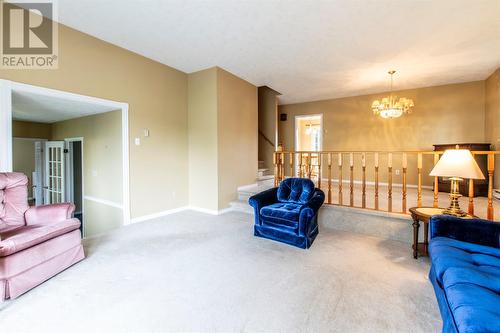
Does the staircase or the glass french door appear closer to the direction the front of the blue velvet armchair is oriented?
the glass french door

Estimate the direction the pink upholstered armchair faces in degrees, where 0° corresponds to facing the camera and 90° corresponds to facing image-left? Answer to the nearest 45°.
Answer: approximately 315°

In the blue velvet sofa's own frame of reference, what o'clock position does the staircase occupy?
The staircase is roughly at 1 o'clock from the blue velvet sofa.

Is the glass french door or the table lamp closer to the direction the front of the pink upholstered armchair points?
the table lamp

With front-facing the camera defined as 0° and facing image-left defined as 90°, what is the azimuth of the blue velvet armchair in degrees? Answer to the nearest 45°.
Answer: approximately 45°

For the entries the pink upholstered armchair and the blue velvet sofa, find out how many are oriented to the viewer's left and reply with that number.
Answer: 1

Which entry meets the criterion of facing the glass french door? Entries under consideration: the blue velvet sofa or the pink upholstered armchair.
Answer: the blue velvet sofa

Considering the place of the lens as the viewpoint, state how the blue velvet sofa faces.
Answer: facing to the left of the viewer

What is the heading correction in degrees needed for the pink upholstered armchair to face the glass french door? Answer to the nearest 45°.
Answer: approximately 135° to its left

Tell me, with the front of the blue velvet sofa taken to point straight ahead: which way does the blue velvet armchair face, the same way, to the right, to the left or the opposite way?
to the left

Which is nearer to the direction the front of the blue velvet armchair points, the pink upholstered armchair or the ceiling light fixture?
the pink upholstered armchair
